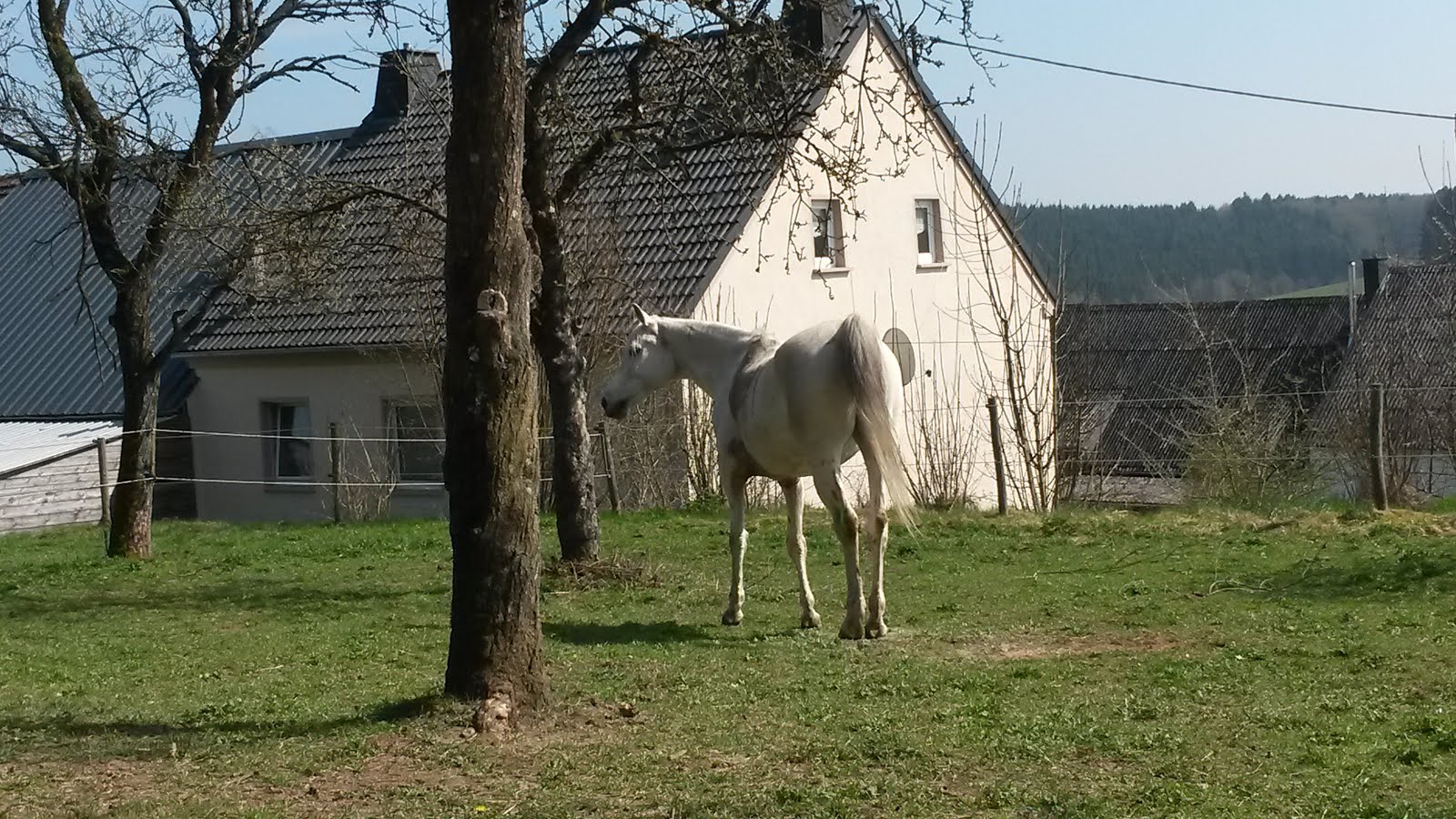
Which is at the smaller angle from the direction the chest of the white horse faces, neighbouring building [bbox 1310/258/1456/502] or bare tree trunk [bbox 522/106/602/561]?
the bare tree trunk

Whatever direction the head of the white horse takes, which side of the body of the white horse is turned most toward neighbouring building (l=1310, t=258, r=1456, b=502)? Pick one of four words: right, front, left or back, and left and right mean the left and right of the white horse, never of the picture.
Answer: right

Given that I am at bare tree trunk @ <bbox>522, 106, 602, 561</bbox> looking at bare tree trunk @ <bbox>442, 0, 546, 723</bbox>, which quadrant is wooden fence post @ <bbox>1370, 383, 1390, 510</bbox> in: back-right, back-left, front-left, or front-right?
back-left

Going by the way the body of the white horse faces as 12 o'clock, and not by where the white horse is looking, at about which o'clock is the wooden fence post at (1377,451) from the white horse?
The wooden fence post is roughly at 3 o'clock from the white horse.

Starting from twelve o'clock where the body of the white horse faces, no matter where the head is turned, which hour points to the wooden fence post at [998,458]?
The wooden fence post is roughly at 2 o'clock from the white horse.

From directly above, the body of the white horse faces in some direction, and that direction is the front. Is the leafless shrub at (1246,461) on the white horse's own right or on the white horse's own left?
on the white horse's own right

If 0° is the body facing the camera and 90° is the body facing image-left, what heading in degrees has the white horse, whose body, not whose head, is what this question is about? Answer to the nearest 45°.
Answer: approximately 135°

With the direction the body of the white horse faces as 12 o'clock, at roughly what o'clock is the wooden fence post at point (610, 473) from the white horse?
The wooden fence post is roughly at 1 o'clock from the white horse.

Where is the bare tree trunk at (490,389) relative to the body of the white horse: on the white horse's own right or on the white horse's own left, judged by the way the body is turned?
on the white horse's own left
